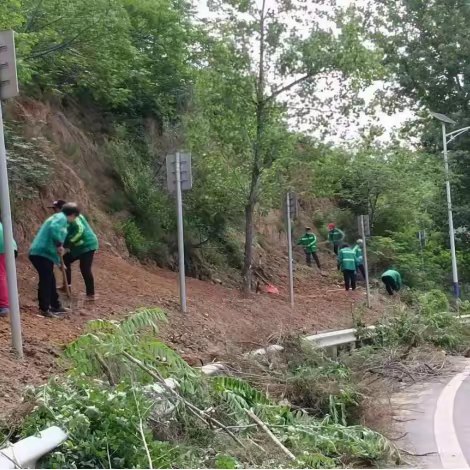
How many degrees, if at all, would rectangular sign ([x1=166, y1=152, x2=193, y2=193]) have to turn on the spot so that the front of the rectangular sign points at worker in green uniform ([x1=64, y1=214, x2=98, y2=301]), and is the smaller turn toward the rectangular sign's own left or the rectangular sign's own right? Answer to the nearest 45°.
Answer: approximately 90° to the rectangular sign's own left

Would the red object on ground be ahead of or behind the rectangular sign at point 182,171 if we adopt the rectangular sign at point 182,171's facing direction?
ahead

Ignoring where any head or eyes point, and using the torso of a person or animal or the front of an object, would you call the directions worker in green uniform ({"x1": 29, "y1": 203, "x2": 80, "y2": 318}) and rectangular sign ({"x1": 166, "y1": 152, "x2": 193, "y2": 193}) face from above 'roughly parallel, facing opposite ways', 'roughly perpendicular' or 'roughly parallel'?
roughly perpendicular

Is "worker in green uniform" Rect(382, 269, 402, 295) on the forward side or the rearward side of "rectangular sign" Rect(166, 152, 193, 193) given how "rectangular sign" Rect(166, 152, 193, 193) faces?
on the forward side

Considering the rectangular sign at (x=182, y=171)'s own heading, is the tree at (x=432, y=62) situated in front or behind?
in front

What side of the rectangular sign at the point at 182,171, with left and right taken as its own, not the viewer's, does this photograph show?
back
